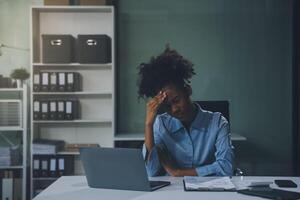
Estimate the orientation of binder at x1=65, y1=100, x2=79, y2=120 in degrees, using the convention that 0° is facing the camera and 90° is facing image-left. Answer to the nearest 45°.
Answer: approximately 0°

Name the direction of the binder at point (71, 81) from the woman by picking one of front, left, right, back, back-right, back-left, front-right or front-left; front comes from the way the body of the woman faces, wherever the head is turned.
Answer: back-right

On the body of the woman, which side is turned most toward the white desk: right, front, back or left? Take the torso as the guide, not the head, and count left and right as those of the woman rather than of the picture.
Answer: front
